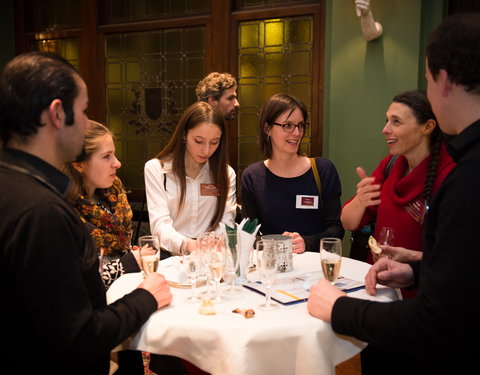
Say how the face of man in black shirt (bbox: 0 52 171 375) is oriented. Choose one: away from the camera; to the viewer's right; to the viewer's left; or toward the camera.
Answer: to the viewer's right

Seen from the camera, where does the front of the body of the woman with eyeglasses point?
toward the camera

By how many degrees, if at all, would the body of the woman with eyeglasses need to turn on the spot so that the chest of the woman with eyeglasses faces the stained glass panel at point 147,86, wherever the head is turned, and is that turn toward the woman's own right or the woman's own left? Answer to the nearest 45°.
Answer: approximately 135° to the woman's own right

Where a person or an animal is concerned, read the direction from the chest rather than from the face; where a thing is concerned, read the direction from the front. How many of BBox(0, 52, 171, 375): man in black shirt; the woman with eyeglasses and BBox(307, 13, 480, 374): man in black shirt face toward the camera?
1

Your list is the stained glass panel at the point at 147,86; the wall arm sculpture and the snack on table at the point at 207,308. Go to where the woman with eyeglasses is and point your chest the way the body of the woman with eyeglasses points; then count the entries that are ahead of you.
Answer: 1

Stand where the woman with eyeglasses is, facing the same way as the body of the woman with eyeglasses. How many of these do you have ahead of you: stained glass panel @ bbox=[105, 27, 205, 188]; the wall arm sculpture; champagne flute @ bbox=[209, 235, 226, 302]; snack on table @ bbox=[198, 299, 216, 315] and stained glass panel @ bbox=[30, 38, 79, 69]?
2

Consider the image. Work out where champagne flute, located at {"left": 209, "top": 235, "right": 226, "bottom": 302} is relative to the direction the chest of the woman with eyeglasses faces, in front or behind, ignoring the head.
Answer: in front

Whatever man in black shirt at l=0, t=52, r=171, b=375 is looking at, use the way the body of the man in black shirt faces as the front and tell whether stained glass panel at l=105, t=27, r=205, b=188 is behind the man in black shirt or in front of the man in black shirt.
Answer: in front

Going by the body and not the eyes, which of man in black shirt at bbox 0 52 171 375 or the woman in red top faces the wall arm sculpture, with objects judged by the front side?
the man in black shirt

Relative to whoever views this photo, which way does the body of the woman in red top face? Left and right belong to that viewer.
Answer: facing the viewer and to the left of the viewer

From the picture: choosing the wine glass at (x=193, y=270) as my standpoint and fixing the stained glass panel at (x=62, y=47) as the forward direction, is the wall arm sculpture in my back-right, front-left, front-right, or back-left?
front-right

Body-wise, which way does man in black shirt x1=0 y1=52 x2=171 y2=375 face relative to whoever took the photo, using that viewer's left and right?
facing away from the viewer and to the right of the viewer

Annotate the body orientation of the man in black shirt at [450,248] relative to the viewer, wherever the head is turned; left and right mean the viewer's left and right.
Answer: facing away from the viewer and to the left of the viewer

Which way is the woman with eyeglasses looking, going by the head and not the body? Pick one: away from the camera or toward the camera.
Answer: toward the camera

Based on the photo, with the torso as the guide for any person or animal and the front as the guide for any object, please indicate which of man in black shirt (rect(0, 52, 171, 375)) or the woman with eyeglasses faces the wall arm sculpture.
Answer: the man in black shirt

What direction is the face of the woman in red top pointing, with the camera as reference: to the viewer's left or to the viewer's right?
to the viewer's left

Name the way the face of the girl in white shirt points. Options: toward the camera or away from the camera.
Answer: toward the camera

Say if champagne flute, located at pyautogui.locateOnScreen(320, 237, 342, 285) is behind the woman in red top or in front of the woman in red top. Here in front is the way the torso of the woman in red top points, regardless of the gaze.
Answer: in front

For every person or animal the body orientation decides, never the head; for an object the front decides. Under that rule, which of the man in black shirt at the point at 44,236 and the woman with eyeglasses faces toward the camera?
the woman with eyeglasses
